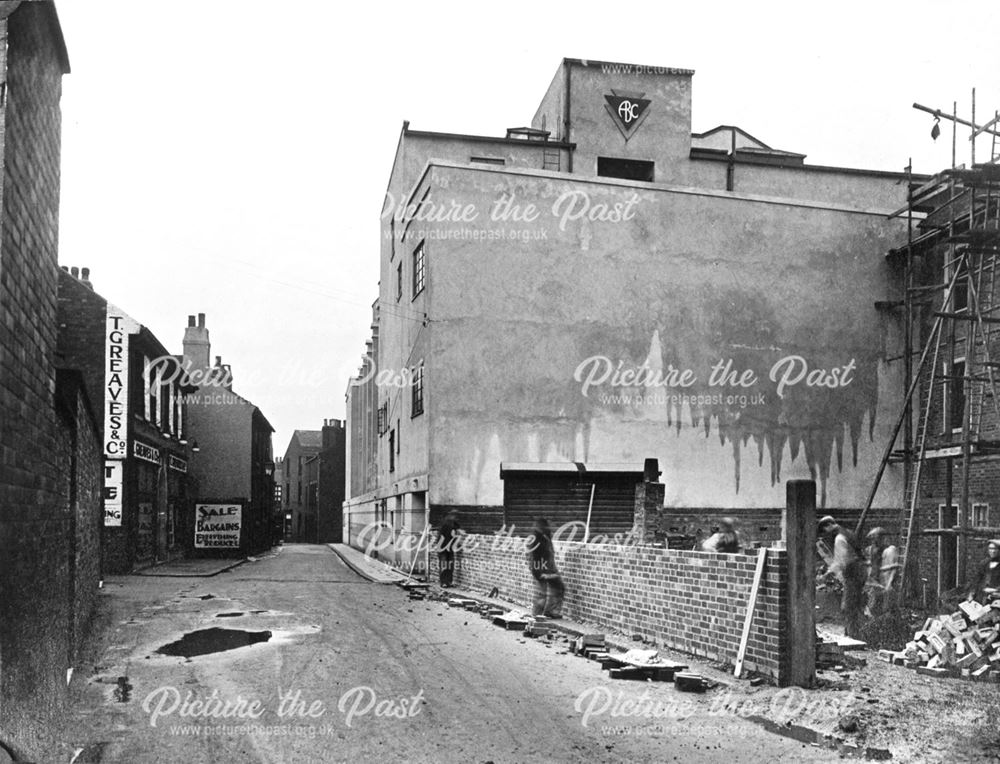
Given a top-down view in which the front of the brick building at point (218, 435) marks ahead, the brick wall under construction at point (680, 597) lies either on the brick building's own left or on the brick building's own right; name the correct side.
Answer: on the brick building's own right

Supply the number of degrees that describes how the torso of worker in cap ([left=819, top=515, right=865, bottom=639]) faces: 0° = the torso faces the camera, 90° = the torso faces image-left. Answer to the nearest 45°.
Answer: approximately 90°

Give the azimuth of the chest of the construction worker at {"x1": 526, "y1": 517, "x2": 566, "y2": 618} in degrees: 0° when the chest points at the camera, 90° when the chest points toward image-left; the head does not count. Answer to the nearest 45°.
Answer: approximately 225°

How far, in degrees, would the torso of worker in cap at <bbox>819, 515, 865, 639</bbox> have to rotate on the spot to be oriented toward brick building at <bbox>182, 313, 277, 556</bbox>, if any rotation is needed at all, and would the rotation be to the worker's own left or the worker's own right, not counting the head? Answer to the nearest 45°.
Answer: approximately 45° to the worker's own right

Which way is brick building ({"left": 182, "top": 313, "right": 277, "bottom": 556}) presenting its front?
to the viewer's right

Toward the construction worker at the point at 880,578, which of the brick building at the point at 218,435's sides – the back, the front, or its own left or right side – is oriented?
right

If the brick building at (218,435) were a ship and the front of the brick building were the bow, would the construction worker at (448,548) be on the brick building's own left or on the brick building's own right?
on the brick building's own right
